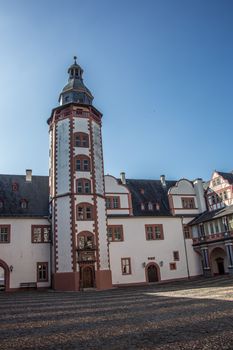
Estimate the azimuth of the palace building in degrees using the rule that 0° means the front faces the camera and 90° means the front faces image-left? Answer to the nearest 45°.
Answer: approximately 0°
